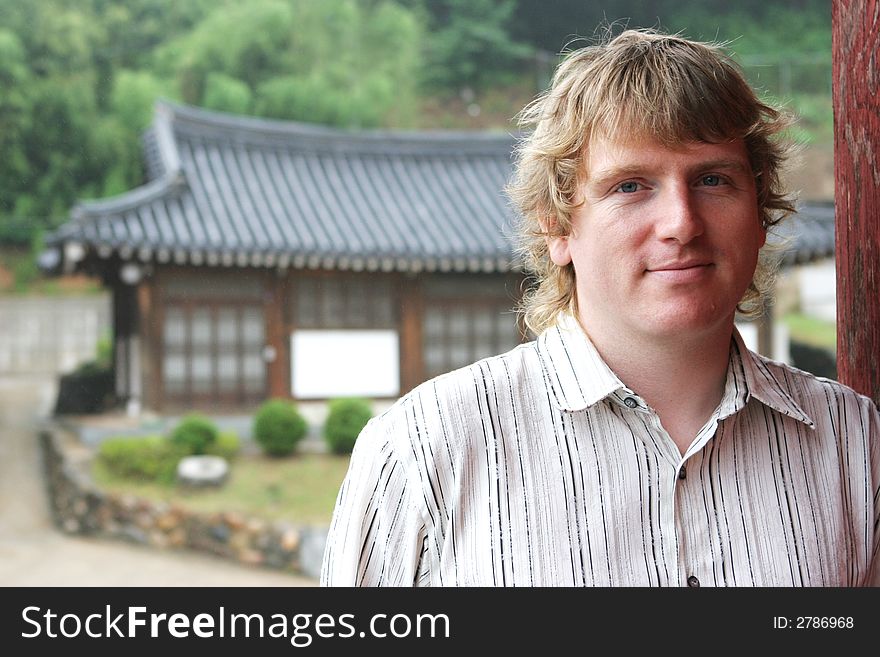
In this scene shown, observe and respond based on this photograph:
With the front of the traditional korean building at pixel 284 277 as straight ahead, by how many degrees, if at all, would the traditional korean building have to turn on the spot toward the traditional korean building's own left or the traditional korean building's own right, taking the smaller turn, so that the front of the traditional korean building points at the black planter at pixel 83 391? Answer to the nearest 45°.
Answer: approximately 135° to the traditional korean building's own right

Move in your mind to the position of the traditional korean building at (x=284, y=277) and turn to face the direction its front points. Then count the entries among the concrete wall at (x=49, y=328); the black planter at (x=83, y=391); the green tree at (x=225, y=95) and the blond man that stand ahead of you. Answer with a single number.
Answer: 1

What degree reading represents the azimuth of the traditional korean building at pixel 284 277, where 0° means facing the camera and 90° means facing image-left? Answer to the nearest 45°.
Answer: approximately 0°

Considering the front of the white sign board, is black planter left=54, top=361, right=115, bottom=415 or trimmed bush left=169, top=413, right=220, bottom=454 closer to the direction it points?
the trimmed bush

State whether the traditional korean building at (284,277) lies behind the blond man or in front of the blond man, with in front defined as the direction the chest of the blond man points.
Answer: behind

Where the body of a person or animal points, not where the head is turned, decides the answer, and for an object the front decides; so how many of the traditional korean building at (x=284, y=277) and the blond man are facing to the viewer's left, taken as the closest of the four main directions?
0

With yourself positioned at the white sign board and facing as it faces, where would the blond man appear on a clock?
The blond man is roughly at 12 o'clock from the white sign board.

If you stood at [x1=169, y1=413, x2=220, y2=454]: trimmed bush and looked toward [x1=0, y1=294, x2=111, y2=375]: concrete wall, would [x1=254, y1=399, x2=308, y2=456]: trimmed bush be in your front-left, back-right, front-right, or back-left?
back-right

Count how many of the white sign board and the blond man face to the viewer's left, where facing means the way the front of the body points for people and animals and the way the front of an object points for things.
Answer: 0

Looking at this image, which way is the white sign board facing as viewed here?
toward the camera

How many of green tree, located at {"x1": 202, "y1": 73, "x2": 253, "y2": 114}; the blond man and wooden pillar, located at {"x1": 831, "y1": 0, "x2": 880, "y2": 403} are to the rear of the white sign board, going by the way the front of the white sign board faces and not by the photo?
1
